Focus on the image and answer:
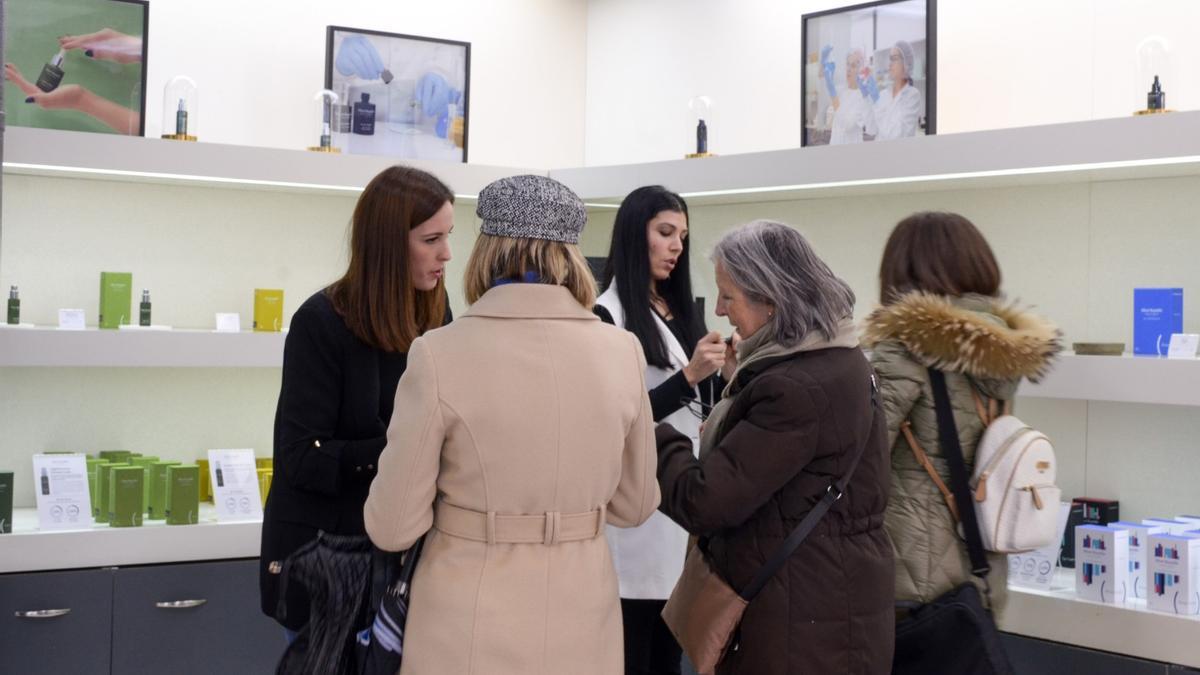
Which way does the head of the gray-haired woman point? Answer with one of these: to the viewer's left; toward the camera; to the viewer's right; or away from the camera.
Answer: to the viewer's left

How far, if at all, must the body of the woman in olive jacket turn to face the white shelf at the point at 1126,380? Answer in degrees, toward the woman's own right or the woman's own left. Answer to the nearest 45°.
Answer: approximately 90° to the woman's own right

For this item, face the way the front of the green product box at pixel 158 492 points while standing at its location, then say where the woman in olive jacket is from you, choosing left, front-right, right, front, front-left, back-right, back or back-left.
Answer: front-left

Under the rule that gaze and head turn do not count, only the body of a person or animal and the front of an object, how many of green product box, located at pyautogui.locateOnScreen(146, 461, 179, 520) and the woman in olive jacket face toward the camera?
1

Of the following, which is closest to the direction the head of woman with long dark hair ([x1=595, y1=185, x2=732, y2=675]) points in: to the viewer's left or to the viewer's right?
to the viewer's right

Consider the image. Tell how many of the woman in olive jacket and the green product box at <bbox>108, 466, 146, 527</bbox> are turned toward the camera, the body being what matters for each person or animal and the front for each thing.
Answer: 1

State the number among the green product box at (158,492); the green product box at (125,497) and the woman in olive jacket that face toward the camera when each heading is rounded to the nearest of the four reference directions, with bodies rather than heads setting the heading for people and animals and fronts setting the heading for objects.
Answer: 2

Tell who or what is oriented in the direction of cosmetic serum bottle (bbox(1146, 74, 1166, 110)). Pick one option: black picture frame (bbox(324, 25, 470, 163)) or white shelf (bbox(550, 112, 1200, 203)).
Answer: the black picture frame

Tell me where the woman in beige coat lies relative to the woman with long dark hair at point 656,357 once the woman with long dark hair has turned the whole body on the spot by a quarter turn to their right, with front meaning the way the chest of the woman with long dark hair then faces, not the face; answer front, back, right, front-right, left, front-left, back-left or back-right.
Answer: front-left

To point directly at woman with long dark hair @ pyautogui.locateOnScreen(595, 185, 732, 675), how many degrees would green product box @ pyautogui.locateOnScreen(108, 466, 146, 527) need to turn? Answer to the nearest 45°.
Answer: approximately 45° to its left

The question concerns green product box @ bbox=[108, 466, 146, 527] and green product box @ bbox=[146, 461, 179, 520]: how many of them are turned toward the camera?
2

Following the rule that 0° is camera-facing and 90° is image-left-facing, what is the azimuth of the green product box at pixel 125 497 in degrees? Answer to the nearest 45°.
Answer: approximately 0°

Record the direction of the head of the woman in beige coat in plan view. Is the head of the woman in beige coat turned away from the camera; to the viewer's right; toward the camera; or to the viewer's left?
away from the camera
